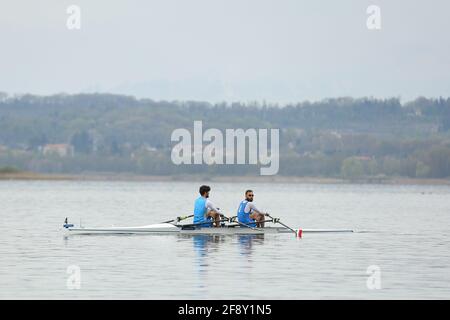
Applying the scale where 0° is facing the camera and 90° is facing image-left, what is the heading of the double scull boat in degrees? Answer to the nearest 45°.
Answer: approximately 90°
